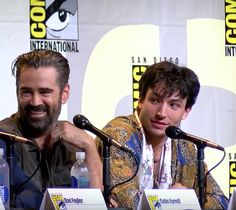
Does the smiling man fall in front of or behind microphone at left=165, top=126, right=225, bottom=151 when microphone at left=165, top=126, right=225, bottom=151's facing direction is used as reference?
in front

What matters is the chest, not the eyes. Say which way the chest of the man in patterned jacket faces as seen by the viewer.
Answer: toward the camera

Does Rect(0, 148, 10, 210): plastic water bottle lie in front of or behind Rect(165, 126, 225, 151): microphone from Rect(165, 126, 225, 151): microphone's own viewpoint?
in front

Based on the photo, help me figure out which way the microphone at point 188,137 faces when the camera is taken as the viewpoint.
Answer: facing to the left of the viewer

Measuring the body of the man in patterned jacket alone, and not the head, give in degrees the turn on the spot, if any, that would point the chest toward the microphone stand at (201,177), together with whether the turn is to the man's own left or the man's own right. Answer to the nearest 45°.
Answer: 0° — they already face it

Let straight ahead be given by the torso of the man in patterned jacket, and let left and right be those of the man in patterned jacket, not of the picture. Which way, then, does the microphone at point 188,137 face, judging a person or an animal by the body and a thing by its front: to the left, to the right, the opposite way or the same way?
to the right
